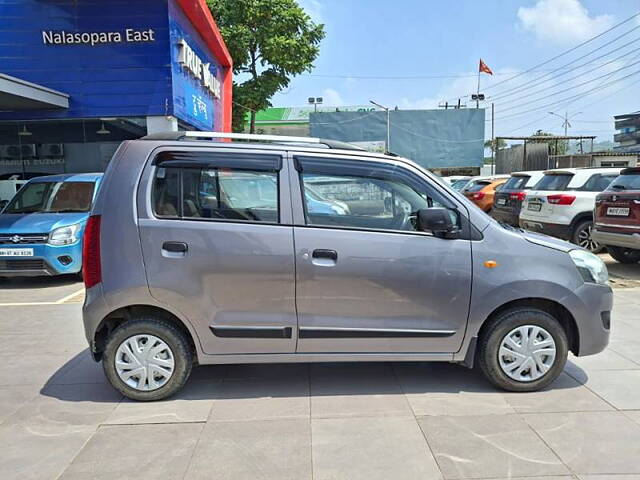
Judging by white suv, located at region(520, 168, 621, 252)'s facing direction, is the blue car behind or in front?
behind

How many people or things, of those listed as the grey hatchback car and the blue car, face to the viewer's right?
1

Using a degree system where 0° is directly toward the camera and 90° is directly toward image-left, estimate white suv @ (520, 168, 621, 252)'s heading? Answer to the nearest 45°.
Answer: approximately 225°

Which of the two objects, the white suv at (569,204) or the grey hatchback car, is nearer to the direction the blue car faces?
the grey hatchback car

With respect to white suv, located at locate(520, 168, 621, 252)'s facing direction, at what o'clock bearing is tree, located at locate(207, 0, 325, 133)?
The tree is roughly at 9 o'clock from the white suv.

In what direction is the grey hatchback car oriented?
to the viewer's right

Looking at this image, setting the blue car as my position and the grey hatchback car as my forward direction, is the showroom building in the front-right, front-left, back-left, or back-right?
back-left

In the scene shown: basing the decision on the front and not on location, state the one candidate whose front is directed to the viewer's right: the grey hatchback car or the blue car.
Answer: the grey hatchback car

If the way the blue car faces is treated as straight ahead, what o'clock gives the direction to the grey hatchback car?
The grey hatchback car is roughly at 10 o'clock from the blue car.

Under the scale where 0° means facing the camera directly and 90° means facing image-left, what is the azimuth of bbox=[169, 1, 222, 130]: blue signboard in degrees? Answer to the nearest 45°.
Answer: approximately 315°

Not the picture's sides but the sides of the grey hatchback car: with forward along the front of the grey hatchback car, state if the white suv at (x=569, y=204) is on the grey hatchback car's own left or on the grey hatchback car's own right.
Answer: on the grey hatchback car's own left

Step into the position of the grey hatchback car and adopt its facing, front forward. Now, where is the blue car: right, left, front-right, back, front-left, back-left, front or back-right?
back-left

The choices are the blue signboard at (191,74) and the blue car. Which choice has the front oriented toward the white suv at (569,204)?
the blue signboard

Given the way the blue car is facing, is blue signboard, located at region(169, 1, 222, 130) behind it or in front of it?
behind
